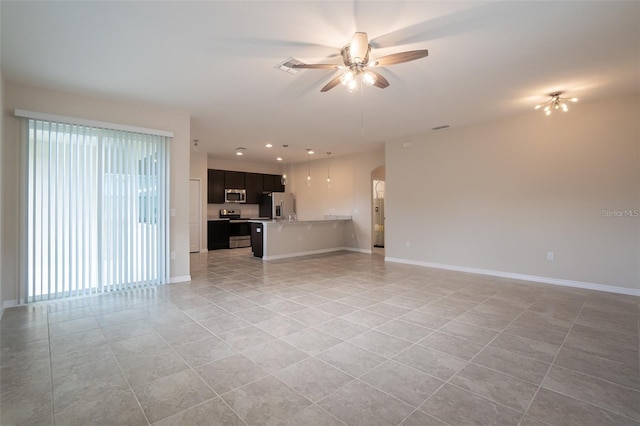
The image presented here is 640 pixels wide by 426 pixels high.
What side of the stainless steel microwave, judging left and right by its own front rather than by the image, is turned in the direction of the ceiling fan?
front

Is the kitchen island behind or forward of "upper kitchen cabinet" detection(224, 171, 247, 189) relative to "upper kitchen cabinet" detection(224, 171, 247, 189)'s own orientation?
forward

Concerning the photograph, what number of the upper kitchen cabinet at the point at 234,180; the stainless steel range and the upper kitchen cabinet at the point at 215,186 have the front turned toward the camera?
3

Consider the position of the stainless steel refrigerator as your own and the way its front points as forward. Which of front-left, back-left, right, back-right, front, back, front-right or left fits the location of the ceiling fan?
front-right

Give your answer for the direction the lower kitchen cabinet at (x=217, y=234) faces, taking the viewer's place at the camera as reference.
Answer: facing the viewer

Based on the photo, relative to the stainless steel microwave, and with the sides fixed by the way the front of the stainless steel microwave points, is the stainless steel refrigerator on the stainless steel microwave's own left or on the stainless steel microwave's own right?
on the stainless steel microwave's own left

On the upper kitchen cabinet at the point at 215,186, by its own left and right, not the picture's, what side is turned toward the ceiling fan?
front

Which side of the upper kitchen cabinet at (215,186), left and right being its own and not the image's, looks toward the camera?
front

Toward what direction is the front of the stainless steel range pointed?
toward the camera

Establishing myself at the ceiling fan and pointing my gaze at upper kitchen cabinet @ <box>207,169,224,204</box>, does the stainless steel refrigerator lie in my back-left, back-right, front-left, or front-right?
front-right
